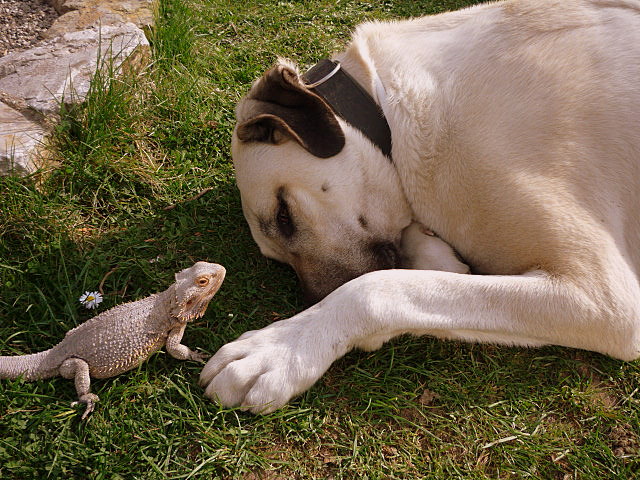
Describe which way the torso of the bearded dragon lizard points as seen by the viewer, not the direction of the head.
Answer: to the viewer's right

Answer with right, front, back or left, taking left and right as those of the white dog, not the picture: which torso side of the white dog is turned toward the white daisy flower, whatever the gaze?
front

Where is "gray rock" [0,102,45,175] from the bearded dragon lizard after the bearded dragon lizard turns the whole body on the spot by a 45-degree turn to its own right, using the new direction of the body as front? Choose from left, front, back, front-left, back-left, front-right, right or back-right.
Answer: back-left

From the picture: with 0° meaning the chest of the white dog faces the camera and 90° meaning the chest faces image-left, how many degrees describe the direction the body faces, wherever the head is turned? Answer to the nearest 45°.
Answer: approximately 90°

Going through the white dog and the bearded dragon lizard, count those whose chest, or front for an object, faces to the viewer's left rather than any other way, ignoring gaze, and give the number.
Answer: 1

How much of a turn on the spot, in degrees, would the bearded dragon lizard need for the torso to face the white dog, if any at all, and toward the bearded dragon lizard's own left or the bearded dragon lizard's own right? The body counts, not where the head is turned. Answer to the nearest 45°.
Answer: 0° — it already faces it

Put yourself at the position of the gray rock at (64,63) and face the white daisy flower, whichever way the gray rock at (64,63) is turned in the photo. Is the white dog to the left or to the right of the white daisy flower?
left

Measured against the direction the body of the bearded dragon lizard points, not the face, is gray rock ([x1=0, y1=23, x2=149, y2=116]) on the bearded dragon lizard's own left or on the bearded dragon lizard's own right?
on the bearded dragon lizard's own left

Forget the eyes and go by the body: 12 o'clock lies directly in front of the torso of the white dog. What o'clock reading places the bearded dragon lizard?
The bearded dragon lizard is roughly at 11 o'clock from the white dog.
